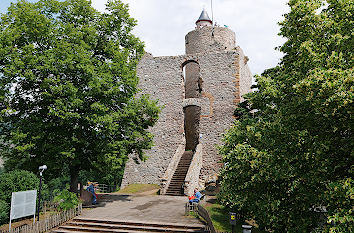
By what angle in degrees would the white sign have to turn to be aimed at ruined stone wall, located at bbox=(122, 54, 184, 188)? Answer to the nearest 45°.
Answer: approximately 90° to its left

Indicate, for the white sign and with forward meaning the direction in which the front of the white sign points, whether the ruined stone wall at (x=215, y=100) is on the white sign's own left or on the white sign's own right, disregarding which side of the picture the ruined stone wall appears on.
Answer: on the white sign's own left

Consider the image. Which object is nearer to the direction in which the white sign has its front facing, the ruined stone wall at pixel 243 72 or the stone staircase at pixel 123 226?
the stone staircase

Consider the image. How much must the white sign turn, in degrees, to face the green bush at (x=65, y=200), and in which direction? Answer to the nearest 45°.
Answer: approximately 90° to its left

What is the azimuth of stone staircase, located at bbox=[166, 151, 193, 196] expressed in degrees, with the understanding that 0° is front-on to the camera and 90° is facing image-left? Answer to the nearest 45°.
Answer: approximately 0°
